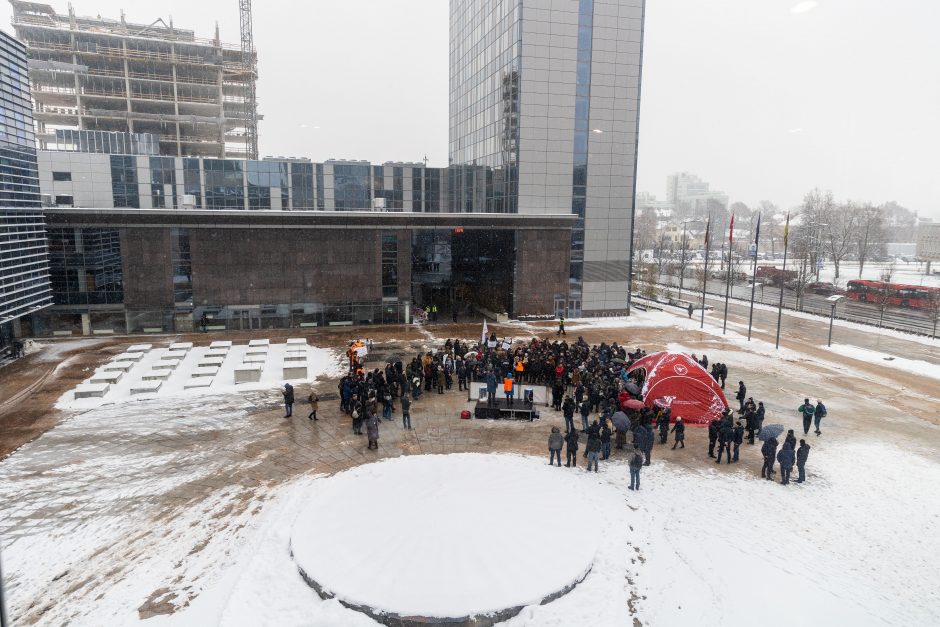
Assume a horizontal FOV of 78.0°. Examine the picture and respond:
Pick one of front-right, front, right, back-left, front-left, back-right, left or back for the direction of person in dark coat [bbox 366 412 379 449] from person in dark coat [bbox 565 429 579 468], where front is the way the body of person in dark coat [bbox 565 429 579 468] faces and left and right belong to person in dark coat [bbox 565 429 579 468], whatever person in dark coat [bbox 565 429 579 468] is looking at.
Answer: left

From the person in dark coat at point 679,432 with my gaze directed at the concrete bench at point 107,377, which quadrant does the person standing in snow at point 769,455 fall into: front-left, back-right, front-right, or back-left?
back-left

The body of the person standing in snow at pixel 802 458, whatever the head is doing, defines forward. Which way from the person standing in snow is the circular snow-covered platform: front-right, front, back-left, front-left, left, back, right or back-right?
front-left

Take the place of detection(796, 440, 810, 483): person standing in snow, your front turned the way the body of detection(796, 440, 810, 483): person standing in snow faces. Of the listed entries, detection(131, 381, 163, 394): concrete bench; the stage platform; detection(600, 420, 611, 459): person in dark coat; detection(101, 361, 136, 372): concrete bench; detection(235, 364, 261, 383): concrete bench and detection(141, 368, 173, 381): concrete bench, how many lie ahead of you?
6

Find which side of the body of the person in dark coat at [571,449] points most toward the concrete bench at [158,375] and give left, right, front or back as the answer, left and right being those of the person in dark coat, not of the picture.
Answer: left

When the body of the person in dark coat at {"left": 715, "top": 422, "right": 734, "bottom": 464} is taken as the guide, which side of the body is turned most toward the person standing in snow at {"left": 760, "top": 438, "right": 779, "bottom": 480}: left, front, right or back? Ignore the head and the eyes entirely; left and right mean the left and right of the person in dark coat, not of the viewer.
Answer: back

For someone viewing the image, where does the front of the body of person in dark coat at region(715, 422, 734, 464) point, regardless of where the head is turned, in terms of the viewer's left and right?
facing away from the viewer and to the left of the viewer

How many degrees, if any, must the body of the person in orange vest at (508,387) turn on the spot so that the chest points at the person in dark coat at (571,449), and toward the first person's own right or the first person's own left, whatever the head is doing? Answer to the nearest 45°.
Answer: approximately 180°

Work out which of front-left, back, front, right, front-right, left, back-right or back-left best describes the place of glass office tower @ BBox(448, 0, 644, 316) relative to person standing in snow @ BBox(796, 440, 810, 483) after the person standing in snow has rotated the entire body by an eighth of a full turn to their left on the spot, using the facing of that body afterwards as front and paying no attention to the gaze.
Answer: right

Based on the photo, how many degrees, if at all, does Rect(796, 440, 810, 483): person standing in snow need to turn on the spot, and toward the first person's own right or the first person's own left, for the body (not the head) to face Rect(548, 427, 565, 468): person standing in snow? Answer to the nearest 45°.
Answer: approximately 45° to the first person's own left

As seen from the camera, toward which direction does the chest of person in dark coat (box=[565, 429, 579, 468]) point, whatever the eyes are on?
away from the camera

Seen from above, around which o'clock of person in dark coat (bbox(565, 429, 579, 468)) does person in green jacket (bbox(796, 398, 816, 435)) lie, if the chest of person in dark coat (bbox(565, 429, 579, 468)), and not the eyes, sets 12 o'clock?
person in green jacket (bbox(796, 398, 816, 435)) is roughly at 2 o'clock from person in dark coat (bbox(565, 429, 579, 468)).

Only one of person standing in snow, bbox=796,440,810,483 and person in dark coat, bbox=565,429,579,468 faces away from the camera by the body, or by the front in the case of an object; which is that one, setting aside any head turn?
the person in dark coat

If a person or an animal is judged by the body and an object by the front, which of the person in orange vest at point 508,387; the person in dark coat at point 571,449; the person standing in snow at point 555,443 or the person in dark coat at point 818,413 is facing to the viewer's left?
the person in dark coat at point 818,413

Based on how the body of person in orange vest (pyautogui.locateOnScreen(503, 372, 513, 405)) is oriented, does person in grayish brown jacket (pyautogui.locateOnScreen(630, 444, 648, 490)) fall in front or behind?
behind

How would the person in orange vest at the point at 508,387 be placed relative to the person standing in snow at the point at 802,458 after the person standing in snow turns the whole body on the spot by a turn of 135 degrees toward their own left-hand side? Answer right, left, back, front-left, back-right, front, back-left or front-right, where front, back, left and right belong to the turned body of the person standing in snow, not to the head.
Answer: back-right

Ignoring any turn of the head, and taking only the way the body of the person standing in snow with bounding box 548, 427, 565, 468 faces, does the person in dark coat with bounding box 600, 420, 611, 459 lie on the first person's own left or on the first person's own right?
on the first person's own right

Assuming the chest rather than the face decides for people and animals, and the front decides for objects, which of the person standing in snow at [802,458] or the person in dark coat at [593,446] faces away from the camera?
the person in dark coat

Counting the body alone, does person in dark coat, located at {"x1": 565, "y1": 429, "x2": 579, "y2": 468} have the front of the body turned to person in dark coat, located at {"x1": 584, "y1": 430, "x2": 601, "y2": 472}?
no

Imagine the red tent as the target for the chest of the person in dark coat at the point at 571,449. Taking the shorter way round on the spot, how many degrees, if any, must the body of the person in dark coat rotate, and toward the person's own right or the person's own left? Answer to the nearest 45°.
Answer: approximately 45° to the person's own right
